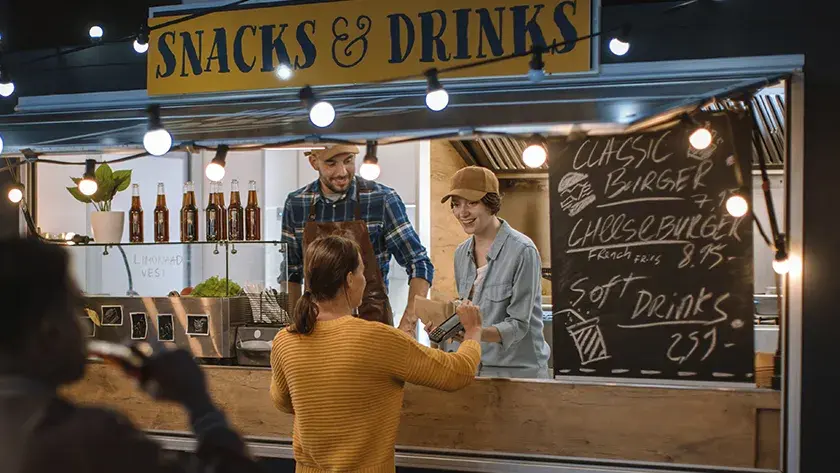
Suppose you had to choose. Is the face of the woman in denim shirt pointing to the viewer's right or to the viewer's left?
to the viewer's left

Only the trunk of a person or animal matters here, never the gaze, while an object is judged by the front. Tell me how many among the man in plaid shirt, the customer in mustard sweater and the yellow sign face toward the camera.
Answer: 2

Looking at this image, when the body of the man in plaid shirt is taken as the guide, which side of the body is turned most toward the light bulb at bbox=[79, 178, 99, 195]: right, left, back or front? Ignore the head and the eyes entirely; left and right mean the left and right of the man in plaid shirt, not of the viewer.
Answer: right

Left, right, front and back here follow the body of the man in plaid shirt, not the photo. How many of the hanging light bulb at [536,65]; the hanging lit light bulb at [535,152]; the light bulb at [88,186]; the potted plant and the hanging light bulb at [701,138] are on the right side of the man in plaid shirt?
2

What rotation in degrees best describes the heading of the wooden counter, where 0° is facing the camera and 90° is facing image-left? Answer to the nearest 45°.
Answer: approximately 0°

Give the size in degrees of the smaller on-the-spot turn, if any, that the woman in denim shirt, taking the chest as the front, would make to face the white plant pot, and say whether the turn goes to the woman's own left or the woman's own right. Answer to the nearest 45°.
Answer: approximately 45° to the woman's own right

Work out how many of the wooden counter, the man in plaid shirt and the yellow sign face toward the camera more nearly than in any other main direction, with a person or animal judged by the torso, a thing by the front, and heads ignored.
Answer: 3

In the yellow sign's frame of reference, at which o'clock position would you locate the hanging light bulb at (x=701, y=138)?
The hanging light bulb is roughly at 10 o'clock from the yellow sign.

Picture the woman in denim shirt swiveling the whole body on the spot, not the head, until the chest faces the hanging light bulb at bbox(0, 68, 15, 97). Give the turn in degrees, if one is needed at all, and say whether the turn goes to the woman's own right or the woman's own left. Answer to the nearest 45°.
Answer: approximately 45° to the woman's own right

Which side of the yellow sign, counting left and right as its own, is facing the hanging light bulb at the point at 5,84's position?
right

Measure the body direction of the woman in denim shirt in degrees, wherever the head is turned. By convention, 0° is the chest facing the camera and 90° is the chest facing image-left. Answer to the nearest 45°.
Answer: approximately 45°
